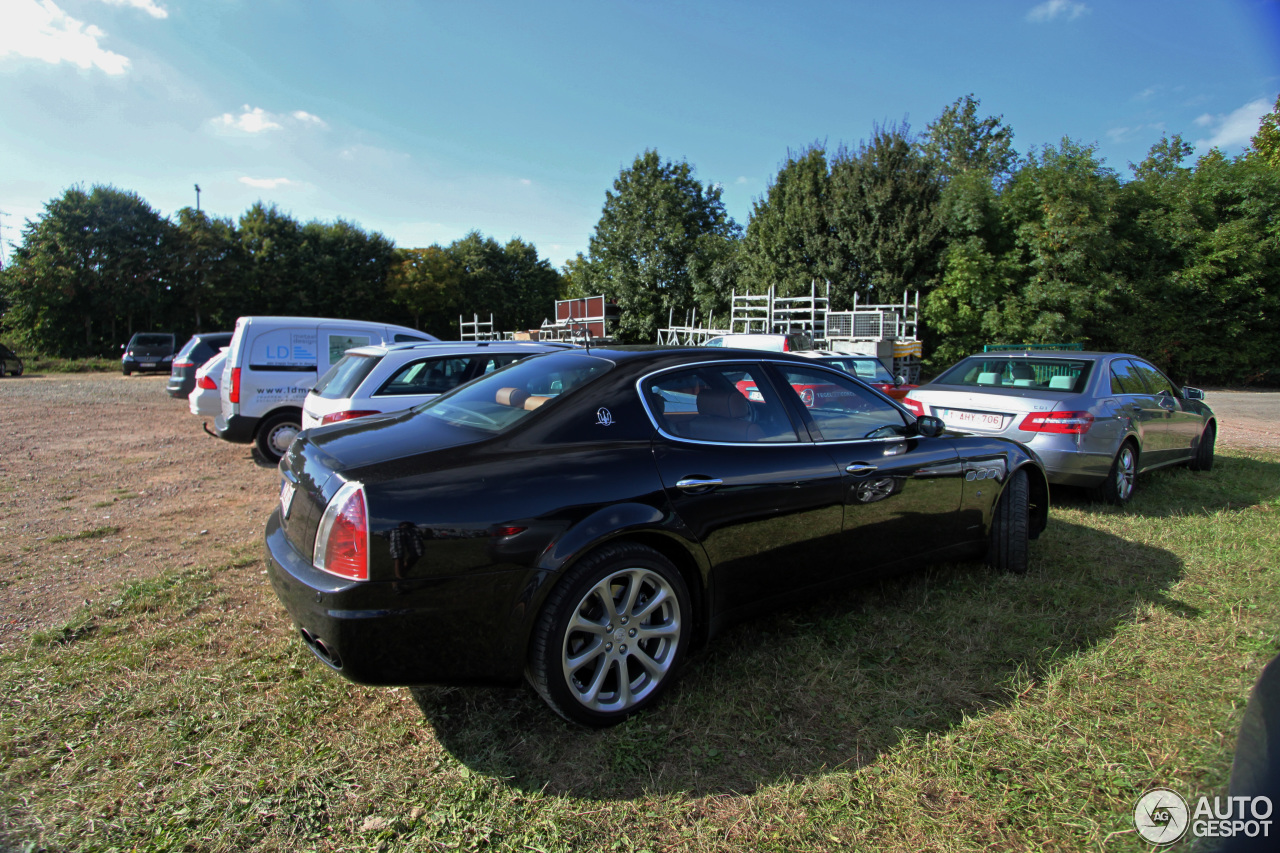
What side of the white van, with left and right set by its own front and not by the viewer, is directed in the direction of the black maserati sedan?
right

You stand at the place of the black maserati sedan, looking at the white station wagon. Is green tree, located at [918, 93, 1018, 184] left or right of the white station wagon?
right

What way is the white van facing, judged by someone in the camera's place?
facing to the right of the viewer

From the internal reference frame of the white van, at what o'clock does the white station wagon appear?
The white station wagon is roughly at 2 o'clock from the white van.

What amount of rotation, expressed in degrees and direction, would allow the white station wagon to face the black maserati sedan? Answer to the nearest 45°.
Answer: approximately 135° to its right

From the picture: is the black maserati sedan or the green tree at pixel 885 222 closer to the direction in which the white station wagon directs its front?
the green tree

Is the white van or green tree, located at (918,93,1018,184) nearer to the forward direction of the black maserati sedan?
the green tree

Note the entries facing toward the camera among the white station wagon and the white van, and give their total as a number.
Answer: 0

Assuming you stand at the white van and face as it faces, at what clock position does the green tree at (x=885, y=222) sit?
The green tree is roughly at 11 o'clock from the white van.

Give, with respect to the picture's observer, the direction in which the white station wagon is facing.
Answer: facing away from the viewer and to the right of the viewer

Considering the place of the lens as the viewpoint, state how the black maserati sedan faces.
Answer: facing away from the viewer and to the right of the viewer

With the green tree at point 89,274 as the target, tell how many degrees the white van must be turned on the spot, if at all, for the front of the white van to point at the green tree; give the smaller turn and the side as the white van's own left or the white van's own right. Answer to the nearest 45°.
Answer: approximately 90° to the white van's own left

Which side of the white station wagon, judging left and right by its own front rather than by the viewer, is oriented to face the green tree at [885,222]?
front

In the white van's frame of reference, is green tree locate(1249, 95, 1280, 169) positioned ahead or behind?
ahead
